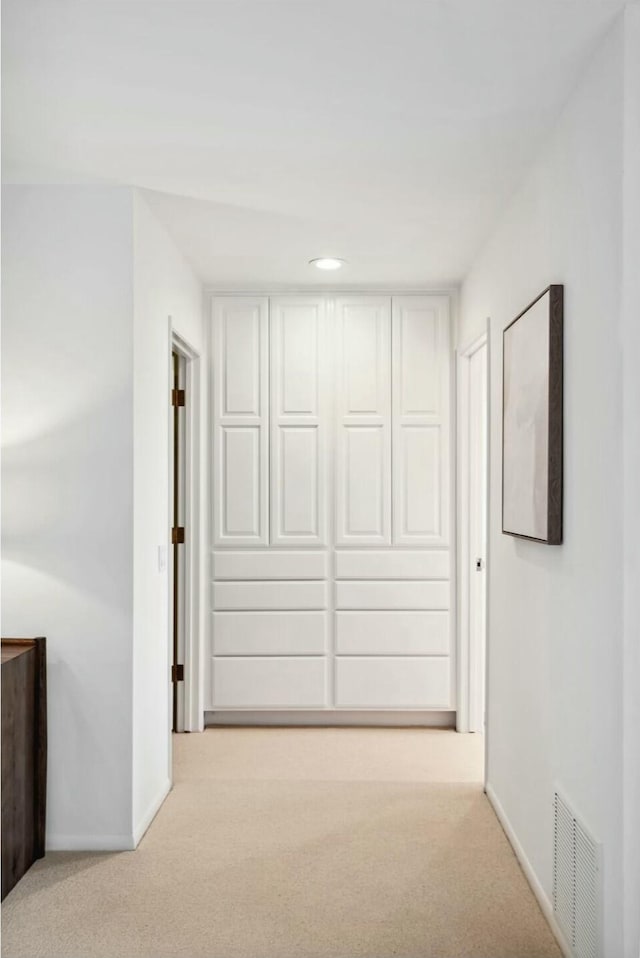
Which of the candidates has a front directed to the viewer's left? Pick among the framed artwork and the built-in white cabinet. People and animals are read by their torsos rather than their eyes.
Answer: the framed artwork

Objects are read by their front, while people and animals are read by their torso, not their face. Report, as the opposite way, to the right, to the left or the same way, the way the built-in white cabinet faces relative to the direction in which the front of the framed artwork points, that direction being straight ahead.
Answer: to the left

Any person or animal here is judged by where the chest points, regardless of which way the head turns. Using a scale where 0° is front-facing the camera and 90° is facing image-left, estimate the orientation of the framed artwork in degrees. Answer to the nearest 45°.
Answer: approximately 90°

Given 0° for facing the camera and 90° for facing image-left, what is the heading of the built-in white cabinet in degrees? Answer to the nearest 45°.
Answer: approximately 0°

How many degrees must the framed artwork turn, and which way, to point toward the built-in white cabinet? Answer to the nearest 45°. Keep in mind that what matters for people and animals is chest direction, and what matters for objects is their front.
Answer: approximately 45° to its right

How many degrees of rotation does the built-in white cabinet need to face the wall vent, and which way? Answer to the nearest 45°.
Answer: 0° — it already faces it

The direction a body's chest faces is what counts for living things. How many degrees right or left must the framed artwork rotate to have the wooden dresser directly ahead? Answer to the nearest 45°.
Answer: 0° — it already faces it

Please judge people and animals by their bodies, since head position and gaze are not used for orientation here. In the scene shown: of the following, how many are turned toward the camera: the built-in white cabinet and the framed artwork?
1

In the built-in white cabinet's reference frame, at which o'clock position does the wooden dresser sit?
The wooden dresser is roughly at 1 o'clock from the built-in white cabinet.
